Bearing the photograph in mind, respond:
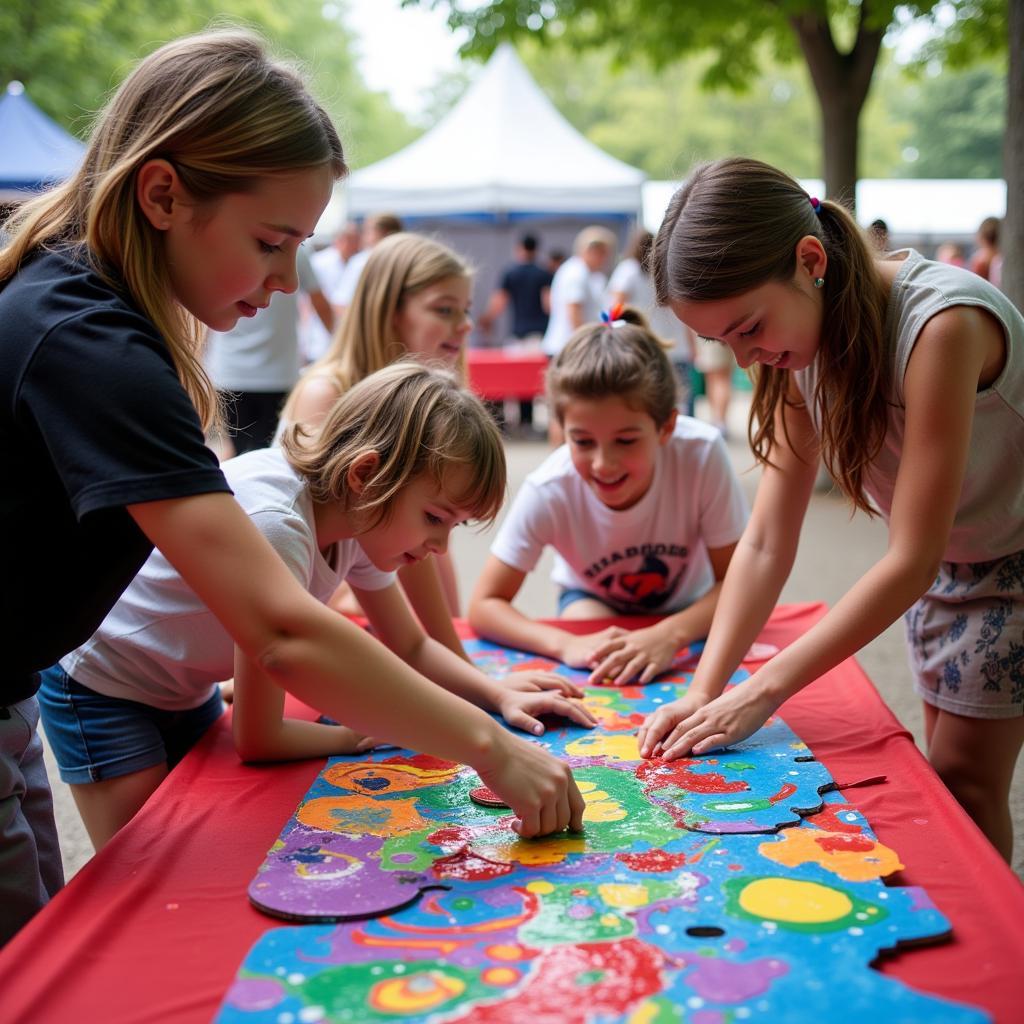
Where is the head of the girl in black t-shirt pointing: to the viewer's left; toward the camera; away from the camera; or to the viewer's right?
to the viewer's right

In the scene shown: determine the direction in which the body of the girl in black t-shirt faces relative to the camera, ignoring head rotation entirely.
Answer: to the viewer's right

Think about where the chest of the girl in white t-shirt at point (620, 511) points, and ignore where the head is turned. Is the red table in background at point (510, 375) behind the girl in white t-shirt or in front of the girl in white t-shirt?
behind

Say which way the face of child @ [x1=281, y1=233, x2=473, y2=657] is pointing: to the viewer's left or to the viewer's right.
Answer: to the viewer's right

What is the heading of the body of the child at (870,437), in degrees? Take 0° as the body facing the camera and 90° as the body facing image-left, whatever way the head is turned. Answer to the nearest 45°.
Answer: approximately 45°
